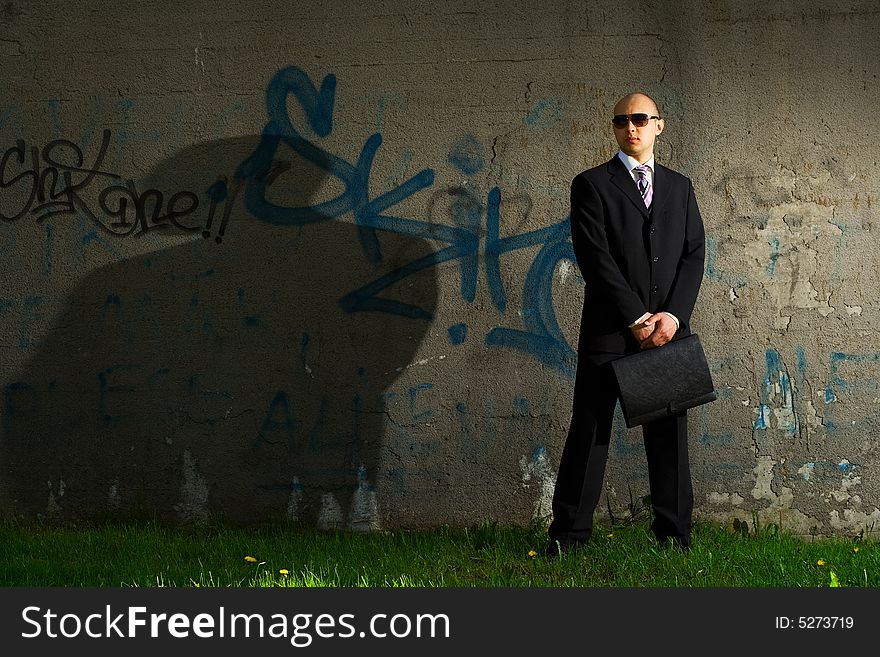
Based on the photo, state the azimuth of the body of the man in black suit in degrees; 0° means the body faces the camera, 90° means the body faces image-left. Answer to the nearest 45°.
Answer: approximately 0°
